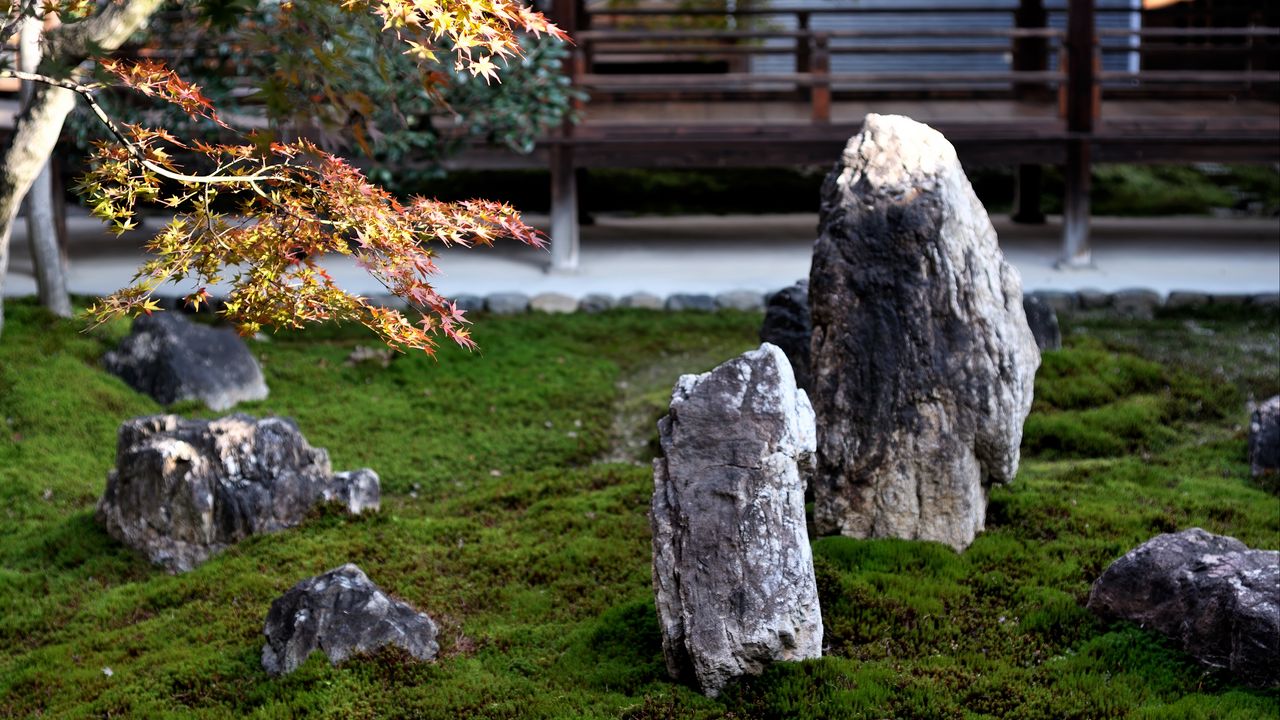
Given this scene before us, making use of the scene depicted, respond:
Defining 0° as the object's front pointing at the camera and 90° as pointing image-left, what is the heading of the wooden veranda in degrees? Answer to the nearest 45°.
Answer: approximately 0°

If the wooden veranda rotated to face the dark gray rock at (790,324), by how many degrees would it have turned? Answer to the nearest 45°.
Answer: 0° — it already faces it

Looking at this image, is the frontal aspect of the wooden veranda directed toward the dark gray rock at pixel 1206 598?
yes

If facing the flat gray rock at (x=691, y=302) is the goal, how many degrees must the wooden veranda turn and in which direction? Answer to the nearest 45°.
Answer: approximately 45° to its right

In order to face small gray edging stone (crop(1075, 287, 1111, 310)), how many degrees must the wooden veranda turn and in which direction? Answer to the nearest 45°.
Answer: approximately 45° to its left
